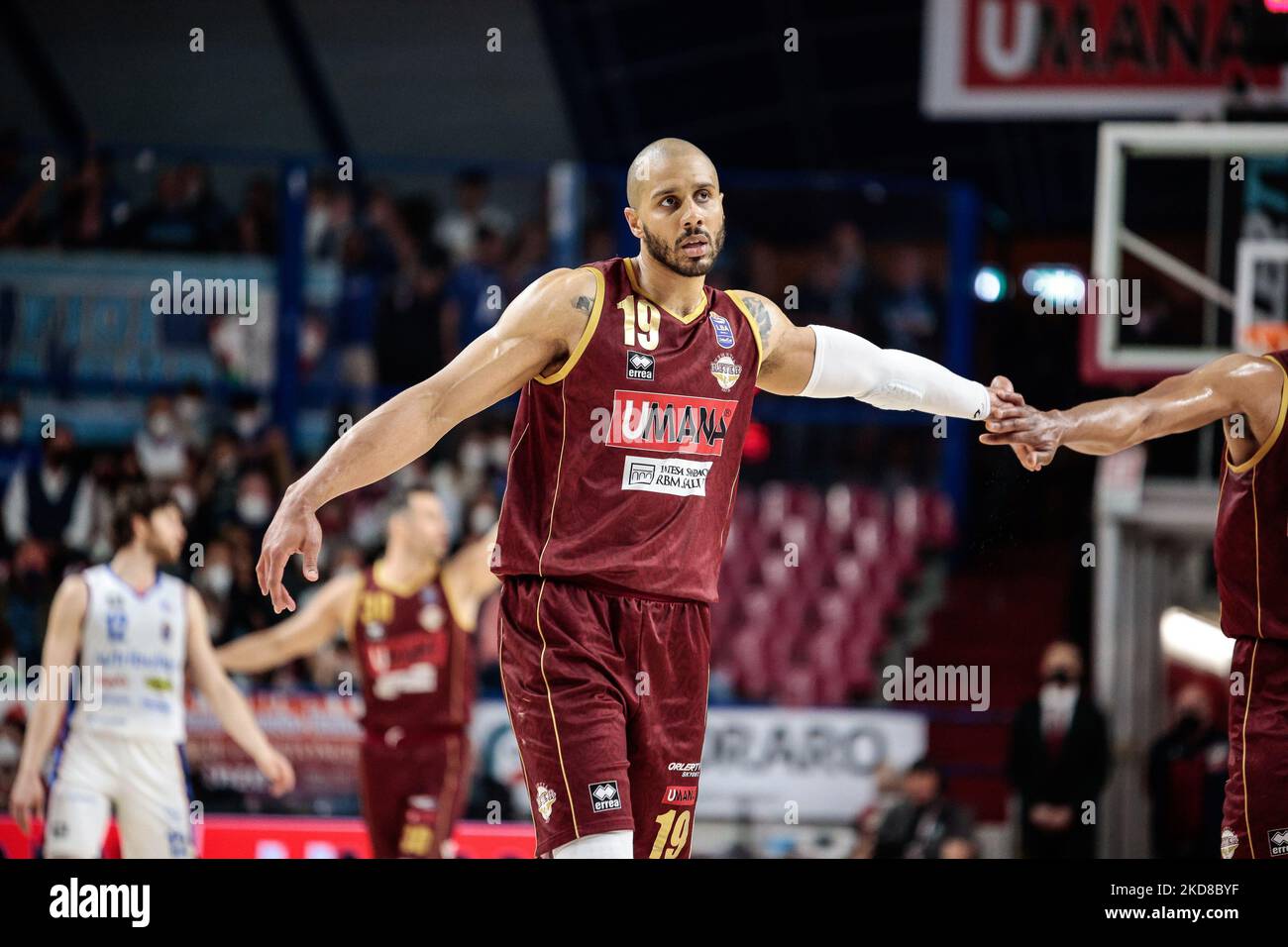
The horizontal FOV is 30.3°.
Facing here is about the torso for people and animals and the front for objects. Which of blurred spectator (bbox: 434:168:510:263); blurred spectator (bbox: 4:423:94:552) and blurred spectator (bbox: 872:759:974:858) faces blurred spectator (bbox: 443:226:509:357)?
blurred spectator (bbox: 434:168:510:263)

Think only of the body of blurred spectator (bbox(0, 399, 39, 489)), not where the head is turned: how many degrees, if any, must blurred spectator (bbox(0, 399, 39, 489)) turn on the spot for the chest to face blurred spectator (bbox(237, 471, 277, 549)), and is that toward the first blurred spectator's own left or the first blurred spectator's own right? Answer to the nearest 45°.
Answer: approximately 45° to the first blurred spectator's own left

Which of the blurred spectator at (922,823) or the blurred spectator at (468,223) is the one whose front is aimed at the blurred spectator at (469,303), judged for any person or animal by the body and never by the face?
the blurred spectator at (468,223)

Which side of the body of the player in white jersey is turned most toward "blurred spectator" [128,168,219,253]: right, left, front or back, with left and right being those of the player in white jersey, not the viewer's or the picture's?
back

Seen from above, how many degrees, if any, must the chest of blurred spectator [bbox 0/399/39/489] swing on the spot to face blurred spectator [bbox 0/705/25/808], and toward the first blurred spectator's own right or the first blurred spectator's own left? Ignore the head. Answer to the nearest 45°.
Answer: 0° — they already face them

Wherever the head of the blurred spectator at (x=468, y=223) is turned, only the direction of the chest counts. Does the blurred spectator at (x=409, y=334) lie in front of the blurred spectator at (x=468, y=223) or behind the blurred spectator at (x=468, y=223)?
in front
